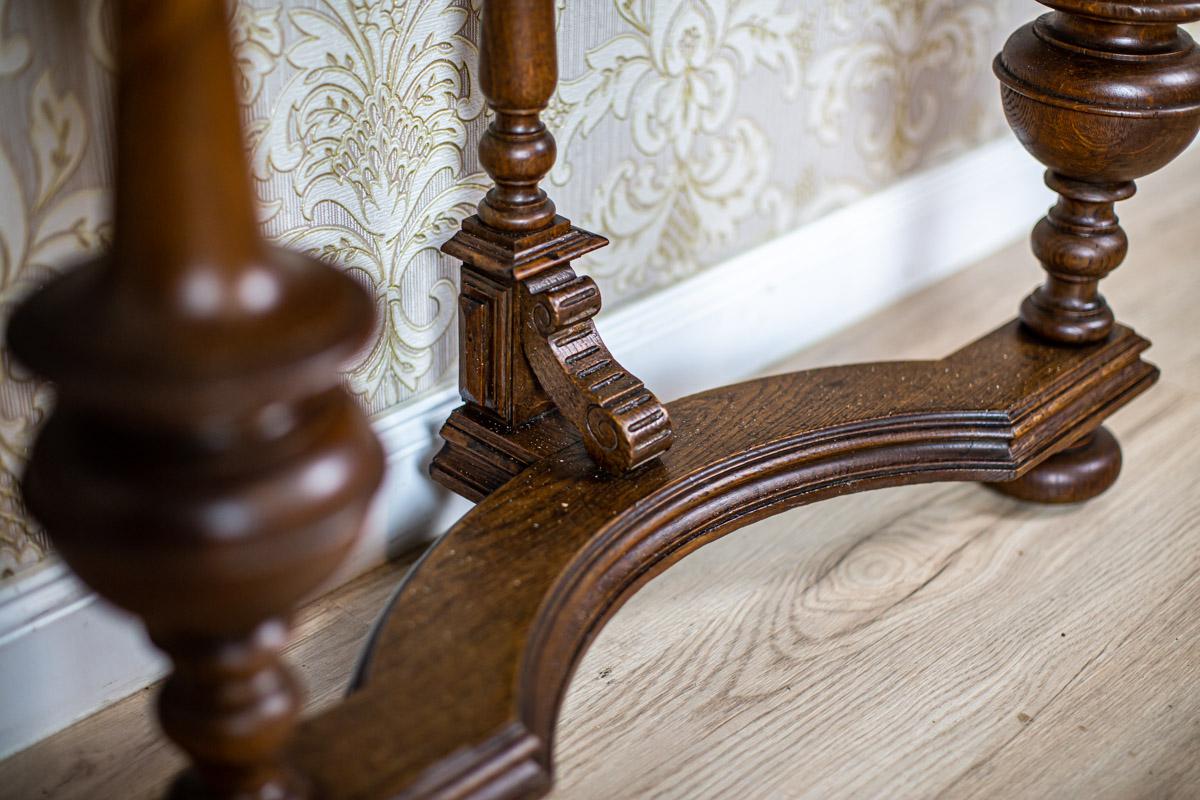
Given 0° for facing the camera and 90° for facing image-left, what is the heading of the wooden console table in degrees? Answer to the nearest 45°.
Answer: approximately 315°
